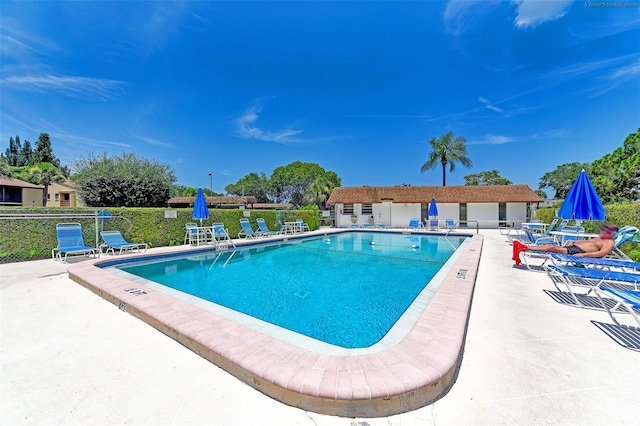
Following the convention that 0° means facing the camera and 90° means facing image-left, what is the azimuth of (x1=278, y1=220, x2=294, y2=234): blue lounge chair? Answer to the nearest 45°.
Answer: approximately 315°

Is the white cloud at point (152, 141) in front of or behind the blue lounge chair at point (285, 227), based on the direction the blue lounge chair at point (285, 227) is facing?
behind

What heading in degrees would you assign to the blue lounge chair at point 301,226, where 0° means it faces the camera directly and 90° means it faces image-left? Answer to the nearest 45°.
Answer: approximately 315°

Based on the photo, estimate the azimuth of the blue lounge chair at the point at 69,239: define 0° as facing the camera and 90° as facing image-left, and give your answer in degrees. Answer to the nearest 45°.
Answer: approximately 315°

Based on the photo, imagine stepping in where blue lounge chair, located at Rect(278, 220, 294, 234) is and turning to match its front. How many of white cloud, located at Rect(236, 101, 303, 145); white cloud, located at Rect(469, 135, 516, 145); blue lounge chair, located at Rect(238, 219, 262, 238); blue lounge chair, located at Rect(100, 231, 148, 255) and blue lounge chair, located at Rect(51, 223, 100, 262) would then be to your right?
3
